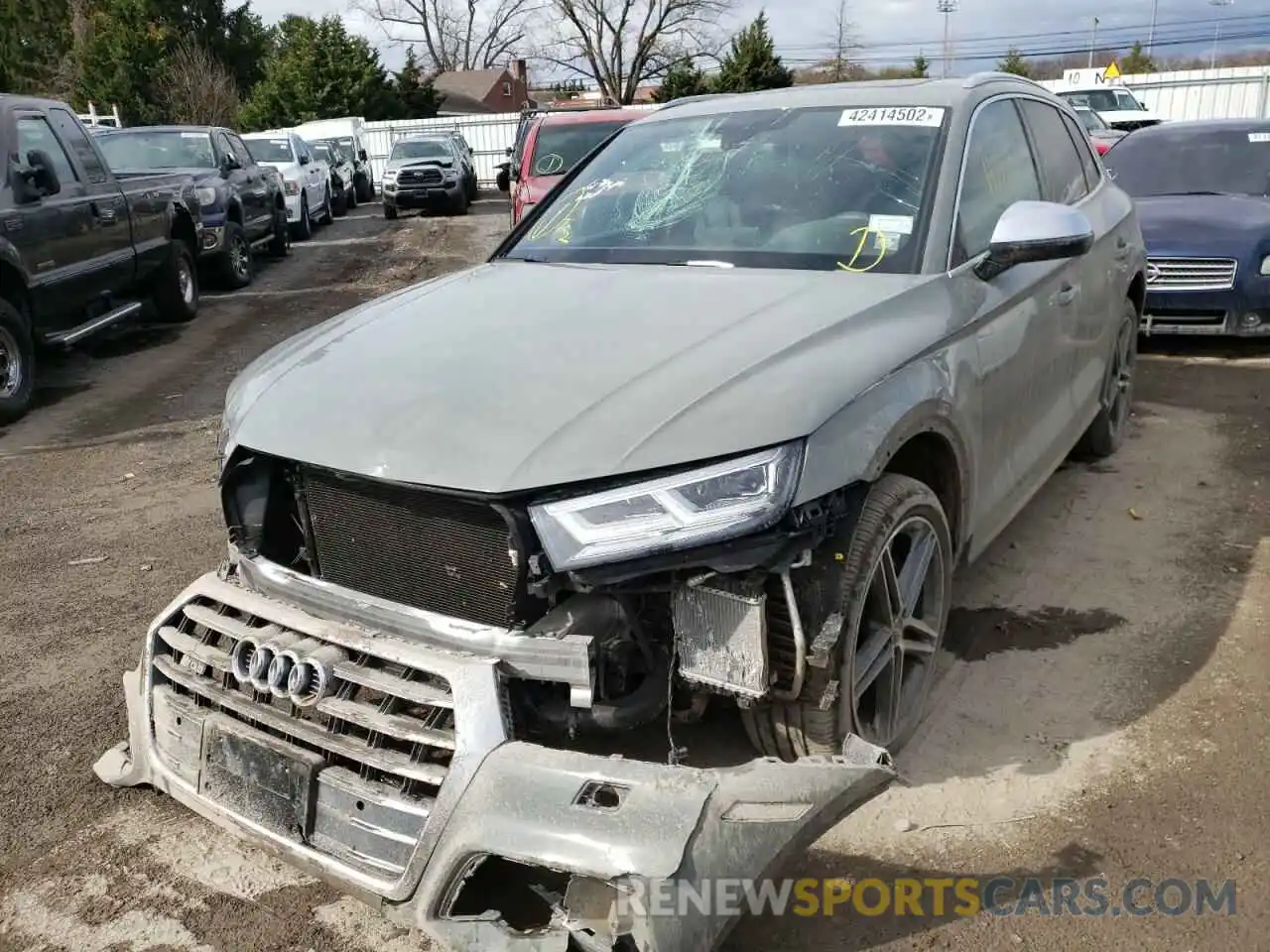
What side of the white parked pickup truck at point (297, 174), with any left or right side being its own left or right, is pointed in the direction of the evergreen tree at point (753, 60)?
back

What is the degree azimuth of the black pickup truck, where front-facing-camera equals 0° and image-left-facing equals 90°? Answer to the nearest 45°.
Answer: approximately 45°

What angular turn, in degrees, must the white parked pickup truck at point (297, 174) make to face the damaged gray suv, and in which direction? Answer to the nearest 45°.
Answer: approximately 45° to its left

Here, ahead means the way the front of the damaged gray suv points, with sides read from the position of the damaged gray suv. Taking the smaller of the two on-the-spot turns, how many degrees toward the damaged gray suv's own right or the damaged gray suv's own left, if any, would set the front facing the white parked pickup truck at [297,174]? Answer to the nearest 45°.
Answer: approximately 135° to the damaged gray suv's own right

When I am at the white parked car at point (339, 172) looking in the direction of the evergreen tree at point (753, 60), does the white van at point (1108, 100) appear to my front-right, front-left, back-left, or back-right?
front-right

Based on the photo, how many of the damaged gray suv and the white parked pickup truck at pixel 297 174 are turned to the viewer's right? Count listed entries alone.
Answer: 0

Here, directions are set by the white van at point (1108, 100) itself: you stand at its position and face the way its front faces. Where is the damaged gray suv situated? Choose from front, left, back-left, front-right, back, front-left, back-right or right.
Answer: front-right

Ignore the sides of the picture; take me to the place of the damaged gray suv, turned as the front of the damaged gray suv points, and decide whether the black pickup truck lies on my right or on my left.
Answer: on my right

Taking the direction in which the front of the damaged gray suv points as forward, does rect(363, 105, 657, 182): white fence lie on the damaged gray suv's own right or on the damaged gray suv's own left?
on the damaged gray suv's own right

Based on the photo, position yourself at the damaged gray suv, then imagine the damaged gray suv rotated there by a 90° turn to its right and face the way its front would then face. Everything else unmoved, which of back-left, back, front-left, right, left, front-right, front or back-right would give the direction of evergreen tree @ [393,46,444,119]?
front-right

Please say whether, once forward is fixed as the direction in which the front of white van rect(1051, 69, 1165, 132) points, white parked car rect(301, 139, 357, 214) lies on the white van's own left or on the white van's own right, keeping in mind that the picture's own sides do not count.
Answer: on the white van's own right

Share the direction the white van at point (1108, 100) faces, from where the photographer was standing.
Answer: facing the viewer and to the right of the viewer

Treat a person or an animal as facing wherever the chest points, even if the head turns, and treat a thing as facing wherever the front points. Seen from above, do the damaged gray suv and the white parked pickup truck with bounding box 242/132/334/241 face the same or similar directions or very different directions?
same or similar directions

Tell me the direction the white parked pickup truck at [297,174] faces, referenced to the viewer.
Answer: facing the viewer and to the left of the viewer
